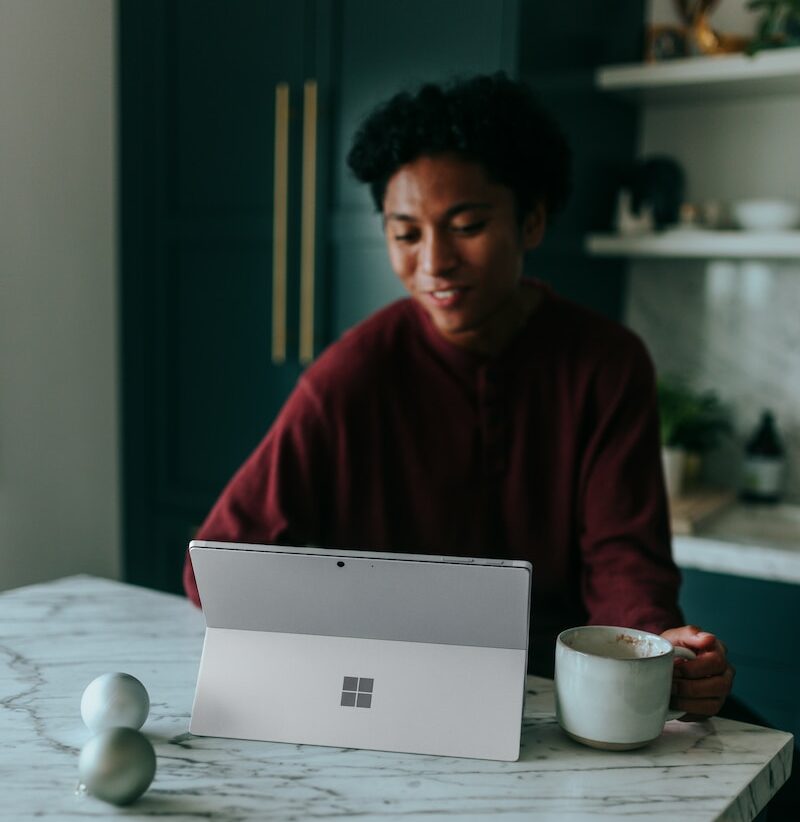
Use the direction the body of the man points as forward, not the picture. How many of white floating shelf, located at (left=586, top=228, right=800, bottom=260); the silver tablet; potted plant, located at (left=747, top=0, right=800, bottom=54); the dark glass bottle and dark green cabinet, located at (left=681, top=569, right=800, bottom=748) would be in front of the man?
1

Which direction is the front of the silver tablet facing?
away from the camera

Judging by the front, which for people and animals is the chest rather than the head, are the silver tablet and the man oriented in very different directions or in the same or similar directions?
very different directions

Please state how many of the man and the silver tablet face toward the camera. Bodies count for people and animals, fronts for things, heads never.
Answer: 1

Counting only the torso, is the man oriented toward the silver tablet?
yes

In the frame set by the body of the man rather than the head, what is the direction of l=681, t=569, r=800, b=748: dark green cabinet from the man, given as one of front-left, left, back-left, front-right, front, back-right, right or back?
back-left

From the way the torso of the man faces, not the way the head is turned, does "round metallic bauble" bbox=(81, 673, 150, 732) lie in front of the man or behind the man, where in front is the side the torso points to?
in front

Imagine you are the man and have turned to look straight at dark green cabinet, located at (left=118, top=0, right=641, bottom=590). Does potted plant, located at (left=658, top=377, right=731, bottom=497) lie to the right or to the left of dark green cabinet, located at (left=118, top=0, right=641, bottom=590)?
right

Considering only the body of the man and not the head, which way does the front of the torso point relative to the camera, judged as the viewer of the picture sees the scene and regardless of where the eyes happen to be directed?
toward the camera

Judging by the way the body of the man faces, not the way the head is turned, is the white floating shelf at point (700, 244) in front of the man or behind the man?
behind

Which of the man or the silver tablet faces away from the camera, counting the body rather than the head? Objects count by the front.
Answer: the silver tablet

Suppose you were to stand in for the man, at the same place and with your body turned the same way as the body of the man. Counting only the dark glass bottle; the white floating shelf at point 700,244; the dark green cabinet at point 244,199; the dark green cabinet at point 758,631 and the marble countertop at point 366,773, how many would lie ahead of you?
1

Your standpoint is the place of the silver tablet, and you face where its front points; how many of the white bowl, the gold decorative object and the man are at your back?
0

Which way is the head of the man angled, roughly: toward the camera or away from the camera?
toward the camera

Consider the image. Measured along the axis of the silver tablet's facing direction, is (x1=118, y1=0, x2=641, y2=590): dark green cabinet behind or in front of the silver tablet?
in front
